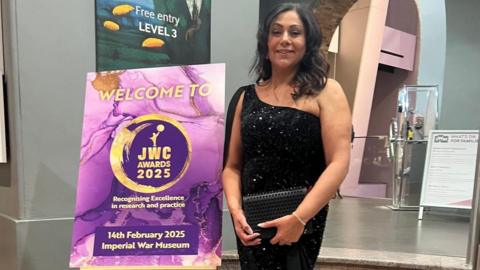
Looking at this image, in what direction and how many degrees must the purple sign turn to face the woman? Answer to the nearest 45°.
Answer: approximately 45° to its left

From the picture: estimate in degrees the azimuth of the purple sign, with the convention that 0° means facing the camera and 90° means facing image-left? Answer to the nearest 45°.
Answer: approximately 0°

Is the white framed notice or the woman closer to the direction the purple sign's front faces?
the woman

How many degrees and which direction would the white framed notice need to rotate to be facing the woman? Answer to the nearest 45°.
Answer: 0° — it already faces them

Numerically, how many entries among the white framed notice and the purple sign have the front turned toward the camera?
2

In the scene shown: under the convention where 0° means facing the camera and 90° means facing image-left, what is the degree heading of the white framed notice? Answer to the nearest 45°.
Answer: approximately 0°
